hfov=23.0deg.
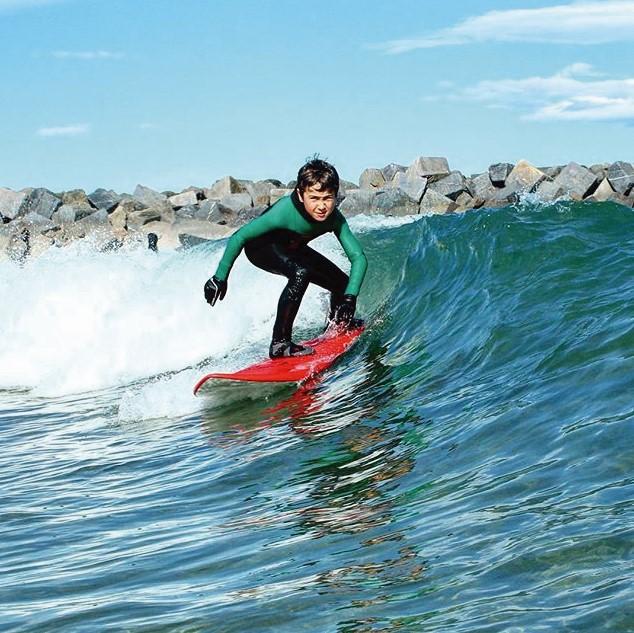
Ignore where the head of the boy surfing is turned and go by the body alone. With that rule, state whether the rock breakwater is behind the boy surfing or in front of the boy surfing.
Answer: behind

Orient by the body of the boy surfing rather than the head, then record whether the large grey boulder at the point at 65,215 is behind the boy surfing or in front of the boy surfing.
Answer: behind

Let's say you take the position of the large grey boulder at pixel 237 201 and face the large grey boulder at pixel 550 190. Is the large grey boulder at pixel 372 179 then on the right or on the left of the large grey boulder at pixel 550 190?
left
